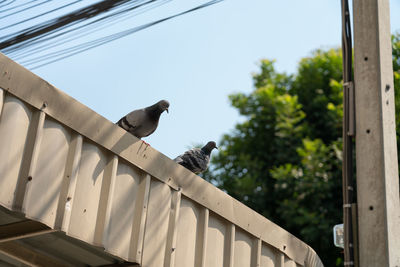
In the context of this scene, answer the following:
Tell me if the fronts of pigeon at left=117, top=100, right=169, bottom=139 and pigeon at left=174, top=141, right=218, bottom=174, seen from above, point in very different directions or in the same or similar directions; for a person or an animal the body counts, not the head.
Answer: same or similar directions

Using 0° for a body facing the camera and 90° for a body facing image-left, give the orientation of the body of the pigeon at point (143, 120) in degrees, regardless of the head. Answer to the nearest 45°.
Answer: approximately 270°

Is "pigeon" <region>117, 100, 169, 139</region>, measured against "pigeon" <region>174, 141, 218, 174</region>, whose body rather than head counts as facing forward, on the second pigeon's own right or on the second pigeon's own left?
on the second pigeon's own right

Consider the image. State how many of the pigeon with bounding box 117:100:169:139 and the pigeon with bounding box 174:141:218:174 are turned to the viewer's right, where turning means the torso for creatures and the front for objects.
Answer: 2

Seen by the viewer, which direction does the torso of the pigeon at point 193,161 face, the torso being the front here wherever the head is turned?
to the viewer's right
